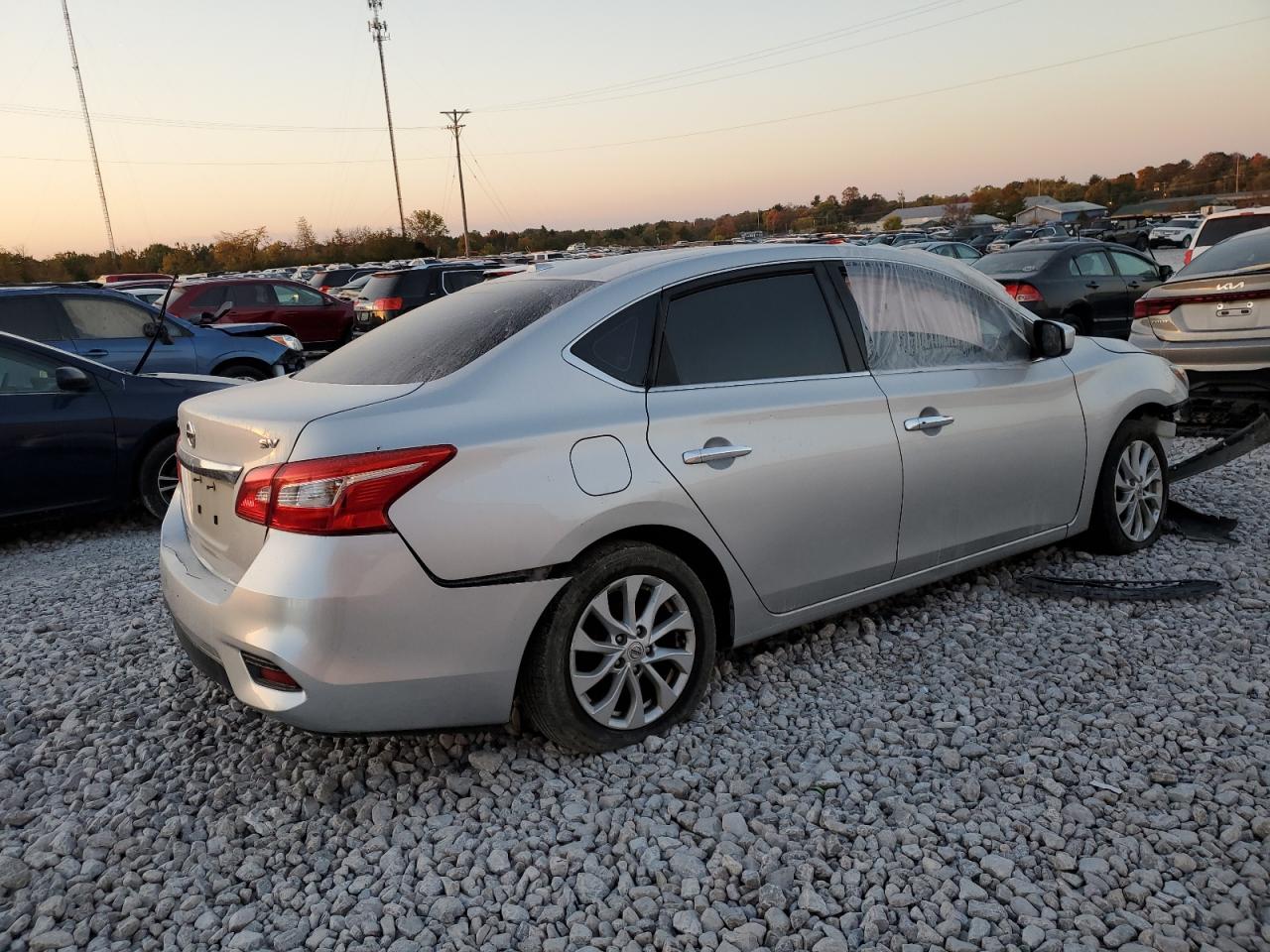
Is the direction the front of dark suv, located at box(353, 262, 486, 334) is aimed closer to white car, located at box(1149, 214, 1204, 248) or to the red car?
the white car

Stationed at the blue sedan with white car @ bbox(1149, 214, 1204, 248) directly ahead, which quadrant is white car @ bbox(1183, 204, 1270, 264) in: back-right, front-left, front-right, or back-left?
front-right

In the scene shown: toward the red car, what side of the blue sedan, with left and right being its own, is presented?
left

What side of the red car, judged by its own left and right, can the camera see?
right

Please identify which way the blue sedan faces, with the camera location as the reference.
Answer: facing to the right of the viewer

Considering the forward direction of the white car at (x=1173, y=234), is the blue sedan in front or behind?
in front

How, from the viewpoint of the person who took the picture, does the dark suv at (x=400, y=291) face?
facing away from the viewer and to the right of the viewer

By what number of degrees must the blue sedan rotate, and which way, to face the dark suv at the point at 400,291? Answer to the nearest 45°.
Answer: approximately 45° to its left

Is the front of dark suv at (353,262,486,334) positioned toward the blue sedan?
no

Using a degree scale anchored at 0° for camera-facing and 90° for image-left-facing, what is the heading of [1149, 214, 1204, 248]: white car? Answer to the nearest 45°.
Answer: approximately 45°

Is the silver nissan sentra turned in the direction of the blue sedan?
no

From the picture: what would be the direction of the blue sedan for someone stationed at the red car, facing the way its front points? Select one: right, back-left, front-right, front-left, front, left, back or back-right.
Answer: right

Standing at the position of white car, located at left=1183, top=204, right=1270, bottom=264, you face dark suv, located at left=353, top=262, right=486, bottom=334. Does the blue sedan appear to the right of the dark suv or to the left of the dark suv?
left

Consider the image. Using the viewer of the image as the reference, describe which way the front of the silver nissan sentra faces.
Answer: facing away from the viewer and to the right of the viewer
